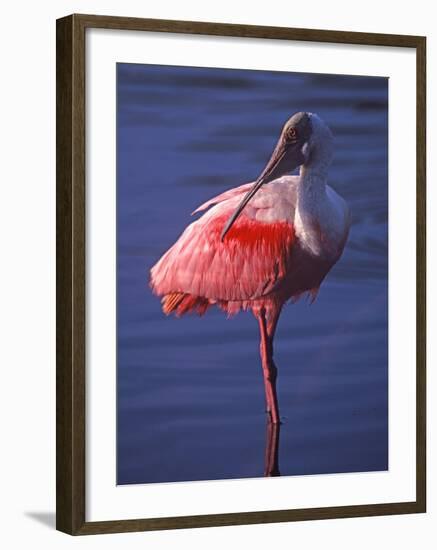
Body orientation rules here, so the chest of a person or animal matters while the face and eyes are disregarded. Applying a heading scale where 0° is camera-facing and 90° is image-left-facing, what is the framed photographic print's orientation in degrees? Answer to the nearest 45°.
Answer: approximately 315°
